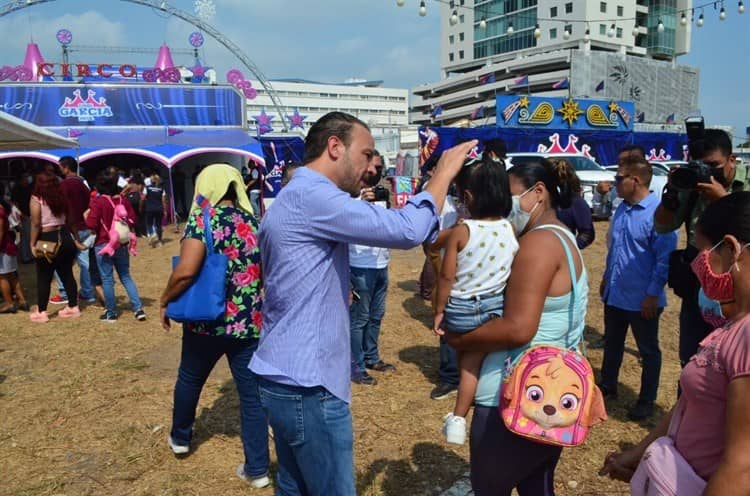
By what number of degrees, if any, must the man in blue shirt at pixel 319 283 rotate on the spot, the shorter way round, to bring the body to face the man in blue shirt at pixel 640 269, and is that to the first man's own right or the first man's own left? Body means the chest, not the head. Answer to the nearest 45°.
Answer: approximately 45° to the first man's own left

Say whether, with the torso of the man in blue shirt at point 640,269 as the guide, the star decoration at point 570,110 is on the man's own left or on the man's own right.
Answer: on the man's own right

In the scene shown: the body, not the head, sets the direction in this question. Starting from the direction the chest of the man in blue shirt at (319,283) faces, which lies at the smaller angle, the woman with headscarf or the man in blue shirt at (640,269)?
the man in blue shirt

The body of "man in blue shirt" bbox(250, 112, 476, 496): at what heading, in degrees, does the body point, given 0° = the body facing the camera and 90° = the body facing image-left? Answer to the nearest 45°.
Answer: approximately 270°

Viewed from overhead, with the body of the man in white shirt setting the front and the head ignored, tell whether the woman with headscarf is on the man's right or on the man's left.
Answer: on the man's right

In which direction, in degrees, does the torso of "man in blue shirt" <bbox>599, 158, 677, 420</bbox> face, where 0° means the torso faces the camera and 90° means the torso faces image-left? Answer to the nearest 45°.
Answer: approximately 45°

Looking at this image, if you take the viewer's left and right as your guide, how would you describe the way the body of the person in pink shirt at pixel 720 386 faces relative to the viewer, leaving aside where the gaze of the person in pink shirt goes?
facing to the left of the viewer

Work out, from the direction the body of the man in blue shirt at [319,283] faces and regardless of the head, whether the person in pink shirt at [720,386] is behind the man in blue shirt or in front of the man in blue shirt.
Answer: in front

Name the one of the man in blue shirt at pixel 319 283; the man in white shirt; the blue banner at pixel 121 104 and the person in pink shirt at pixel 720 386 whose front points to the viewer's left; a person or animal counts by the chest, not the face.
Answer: the person in pink shirt

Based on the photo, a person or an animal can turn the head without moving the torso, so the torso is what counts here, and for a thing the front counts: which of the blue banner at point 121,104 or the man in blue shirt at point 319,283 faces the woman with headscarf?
the blue banner

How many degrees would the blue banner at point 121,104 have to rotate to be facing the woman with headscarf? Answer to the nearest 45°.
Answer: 0° — it already faces them

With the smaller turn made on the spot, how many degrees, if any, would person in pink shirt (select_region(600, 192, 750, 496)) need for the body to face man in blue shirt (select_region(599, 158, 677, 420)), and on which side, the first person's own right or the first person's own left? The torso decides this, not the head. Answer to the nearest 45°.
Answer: approximately 90° to the first person's own right

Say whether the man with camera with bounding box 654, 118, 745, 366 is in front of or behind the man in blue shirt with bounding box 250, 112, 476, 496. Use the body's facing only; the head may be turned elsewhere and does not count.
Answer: in front
